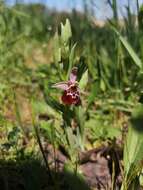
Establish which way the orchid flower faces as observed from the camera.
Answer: facing the viewer and to the right of the viewer
